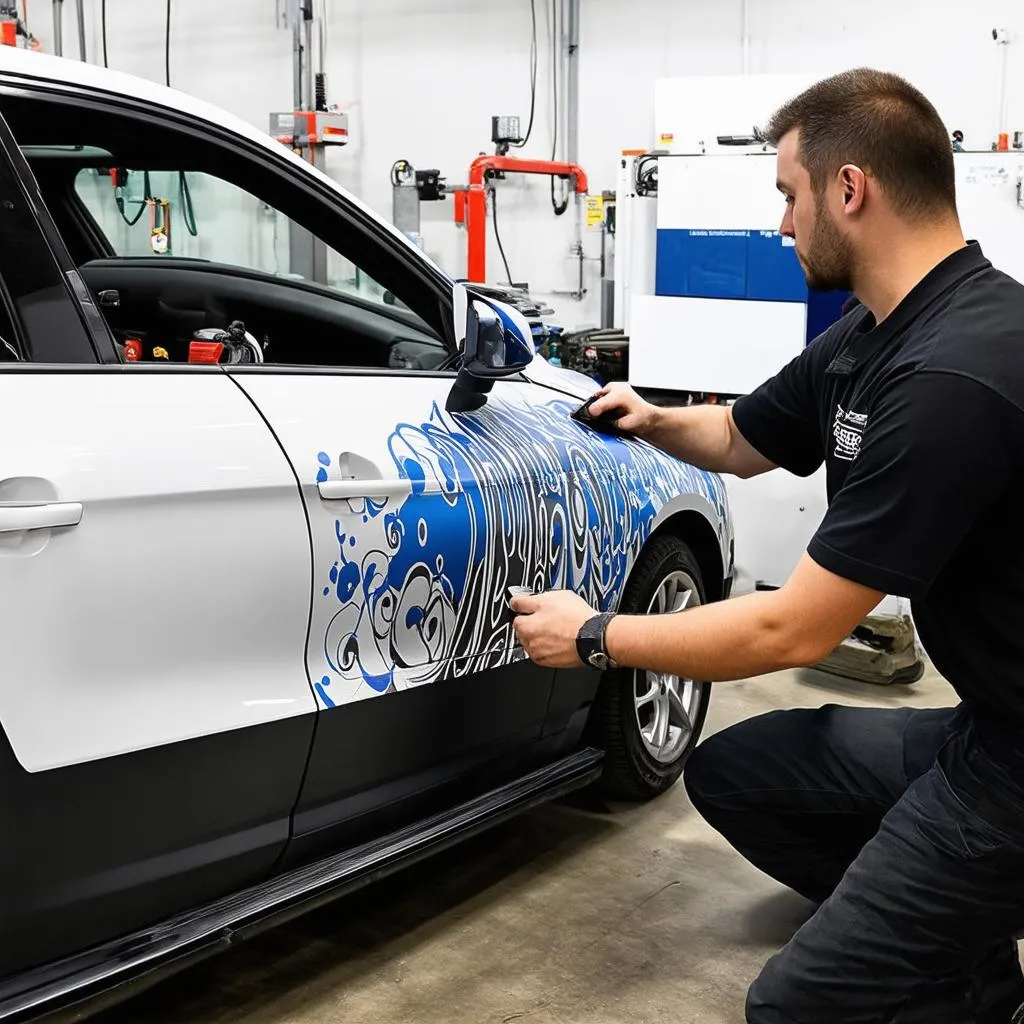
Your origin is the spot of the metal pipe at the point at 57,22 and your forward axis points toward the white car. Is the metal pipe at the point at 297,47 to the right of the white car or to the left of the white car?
left

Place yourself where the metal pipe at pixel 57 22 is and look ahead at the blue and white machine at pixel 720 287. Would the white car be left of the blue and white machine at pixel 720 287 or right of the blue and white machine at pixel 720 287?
right

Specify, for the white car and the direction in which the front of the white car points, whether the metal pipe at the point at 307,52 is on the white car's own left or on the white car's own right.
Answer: on the white car's own left

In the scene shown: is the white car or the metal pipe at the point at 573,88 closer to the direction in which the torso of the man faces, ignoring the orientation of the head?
the white car

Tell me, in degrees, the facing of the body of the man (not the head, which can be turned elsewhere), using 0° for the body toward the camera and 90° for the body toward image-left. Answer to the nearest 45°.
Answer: approximately 90°

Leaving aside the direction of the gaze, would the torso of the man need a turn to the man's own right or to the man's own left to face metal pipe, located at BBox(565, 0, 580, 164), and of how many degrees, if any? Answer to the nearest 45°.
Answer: approximately 90° to the man's own right

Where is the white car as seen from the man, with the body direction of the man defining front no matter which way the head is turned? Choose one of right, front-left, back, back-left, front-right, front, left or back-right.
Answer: front

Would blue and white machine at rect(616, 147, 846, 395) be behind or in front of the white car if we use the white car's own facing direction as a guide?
in front

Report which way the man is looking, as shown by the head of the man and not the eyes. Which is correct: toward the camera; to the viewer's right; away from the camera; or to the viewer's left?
to the viewer's left

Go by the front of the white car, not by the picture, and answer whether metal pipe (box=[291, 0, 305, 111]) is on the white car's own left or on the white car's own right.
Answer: on the white car's own left

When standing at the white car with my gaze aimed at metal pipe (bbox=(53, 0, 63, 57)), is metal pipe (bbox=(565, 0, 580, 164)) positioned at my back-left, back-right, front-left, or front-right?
front-right

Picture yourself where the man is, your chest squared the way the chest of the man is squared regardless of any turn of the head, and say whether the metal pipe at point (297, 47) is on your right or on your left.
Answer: on your right

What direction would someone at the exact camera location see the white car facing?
facing away from the viewer and to the right of the viewer

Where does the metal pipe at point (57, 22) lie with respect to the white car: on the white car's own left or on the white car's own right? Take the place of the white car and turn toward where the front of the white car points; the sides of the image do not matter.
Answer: on the white car's own left

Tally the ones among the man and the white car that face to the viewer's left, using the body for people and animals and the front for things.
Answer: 1

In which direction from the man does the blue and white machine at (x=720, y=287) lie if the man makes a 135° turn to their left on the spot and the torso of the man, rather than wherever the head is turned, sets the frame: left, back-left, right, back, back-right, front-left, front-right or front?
back-left

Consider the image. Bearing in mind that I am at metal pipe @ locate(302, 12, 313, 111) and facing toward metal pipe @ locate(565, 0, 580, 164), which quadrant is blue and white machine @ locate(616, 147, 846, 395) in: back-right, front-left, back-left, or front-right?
front-right
